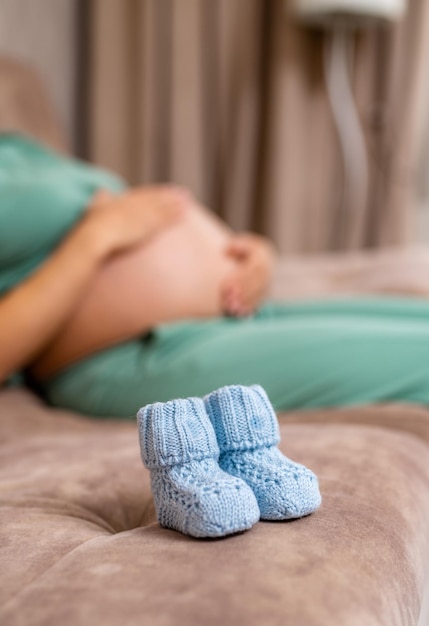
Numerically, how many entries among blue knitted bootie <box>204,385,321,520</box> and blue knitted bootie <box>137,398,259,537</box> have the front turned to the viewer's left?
0

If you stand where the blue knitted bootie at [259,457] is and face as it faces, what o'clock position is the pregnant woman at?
The pregnant woman is roughly at 7 o'clock from the blue knitted bootie.

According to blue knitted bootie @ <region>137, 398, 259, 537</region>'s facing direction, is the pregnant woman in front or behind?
behind

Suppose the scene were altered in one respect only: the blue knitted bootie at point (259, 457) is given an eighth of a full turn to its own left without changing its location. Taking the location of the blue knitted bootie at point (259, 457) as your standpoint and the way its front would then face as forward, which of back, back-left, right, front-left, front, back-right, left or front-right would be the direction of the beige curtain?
left

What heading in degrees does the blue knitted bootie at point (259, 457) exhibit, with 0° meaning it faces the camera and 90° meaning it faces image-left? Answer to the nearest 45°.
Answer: approximately 315°

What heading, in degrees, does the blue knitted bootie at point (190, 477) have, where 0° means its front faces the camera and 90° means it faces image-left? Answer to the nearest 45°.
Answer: approximately 315°
